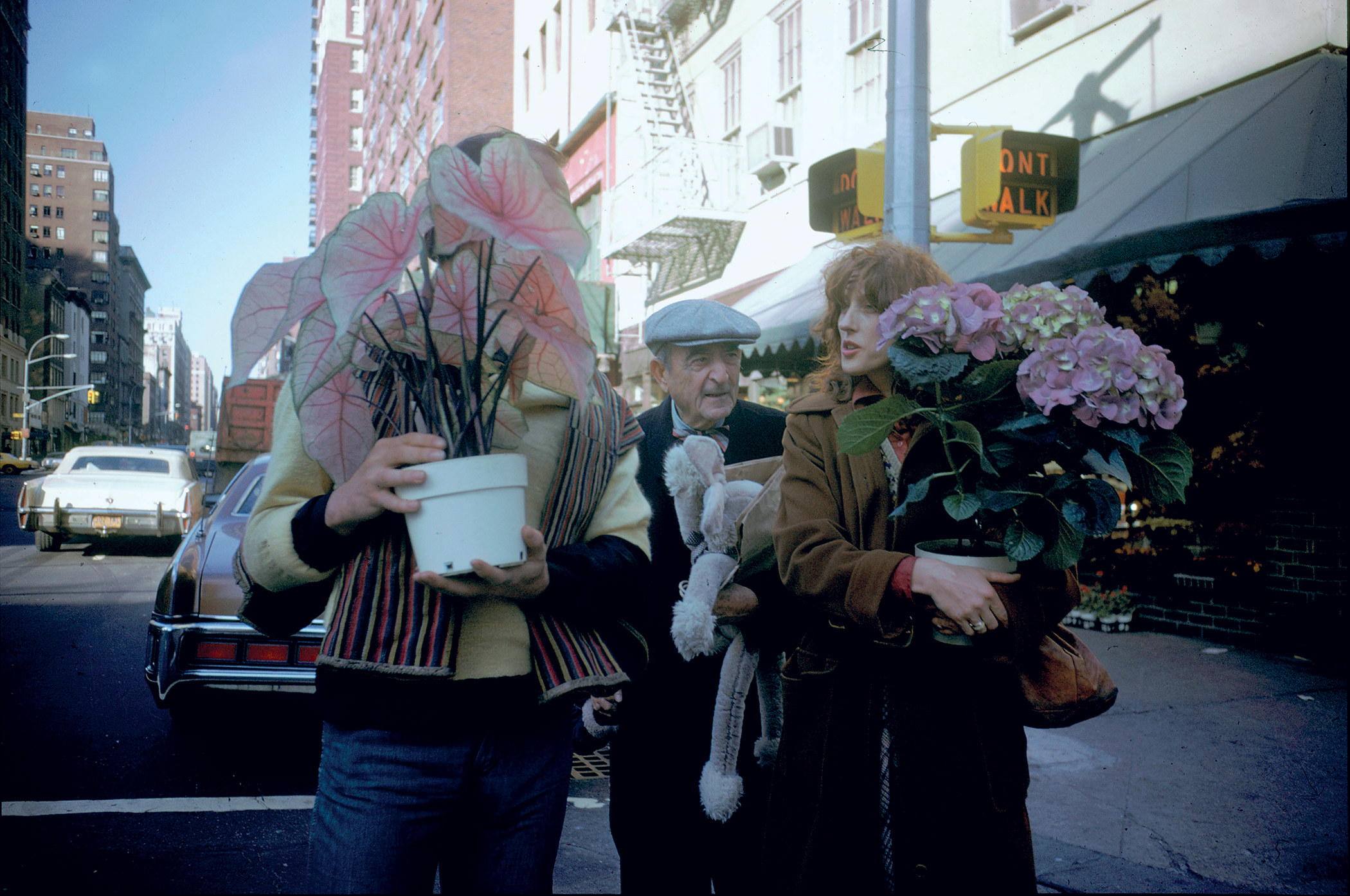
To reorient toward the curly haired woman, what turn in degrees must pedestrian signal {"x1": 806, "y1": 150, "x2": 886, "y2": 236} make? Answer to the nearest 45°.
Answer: approximately 45° to its left

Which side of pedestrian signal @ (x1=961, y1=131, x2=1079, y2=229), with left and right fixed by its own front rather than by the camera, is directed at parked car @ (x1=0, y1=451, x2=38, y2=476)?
back

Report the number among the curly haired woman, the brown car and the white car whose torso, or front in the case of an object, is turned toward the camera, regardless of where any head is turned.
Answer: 1

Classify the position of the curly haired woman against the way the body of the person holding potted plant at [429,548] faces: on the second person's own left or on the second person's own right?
on the second person's own left

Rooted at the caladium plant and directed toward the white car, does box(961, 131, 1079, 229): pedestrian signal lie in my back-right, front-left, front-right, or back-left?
front-right

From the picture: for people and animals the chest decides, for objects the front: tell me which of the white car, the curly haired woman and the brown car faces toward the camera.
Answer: the curly haired woman

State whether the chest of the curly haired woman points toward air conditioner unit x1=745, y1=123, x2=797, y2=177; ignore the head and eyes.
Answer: no

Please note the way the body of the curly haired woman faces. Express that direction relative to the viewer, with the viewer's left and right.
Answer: facing the viewer

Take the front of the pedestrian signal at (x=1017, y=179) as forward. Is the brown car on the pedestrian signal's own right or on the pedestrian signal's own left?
on the pedestrian signal's own right

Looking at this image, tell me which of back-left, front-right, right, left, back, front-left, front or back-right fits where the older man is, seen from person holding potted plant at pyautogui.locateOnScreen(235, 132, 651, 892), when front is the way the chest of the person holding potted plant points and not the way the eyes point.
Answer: back-left

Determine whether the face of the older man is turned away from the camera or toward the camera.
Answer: toward the camera

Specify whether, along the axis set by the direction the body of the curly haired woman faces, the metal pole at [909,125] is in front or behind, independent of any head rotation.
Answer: behind

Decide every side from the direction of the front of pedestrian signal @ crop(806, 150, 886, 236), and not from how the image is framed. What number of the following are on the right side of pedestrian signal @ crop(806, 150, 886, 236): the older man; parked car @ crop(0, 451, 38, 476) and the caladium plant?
1

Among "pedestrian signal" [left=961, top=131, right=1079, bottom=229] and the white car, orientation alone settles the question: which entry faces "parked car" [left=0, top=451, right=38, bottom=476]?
the white car

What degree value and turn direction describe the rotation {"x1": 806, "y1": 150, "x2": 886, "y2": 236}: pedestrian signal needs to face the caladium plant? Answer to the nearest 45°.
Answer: approximately 45° to its left

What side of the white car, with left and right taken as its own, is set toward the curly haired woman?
back

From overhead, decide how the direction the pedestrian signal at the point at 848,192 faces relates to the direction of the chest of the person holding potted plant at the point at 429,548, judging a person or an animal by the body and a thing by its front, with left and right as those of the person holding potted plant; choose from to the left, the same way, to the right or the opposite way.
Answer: to the right

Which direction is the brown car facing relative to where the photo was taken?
away from the camera

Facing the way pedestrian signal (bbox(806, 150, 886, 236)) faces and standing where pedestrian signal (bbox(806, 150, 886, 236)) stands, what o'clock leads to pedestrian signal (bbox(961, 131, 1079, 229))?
pedestrian signal (bbox(961, 131, 1079, 229)) is roughly at 7 o'clock from pedestrian signal (bbox(806, 150, 886, 236)).

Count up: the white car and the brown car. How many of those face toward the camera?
0

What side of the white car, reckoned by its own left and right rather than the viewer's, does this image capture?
back

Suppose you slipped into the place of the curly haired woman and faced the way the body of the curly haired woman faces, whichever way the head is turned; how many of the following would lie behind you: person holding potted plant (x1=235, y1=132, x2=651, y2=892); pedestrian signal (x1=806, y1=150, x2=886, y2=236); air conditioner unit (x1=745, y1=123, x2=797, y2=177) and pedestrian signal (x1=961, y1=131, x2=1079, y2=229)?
3

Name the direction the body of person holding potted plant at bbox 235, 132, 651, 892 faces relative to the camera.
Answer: toward the camera

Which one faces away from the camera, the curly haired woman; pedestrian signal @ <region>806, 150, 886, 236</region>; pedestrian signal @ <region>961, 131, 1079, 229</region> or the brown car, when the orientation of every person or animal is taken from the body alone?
the brown car

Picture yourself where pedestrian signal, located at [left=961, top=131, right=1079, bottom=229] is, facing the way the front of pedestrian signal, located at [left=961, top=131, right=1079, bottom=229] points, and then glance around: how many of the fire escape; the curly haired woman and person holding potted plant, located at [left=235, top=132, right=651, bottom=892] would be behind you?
1

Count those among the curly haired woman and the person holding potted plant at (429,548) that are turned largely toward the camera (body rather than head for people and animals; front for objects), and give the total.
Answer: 2
